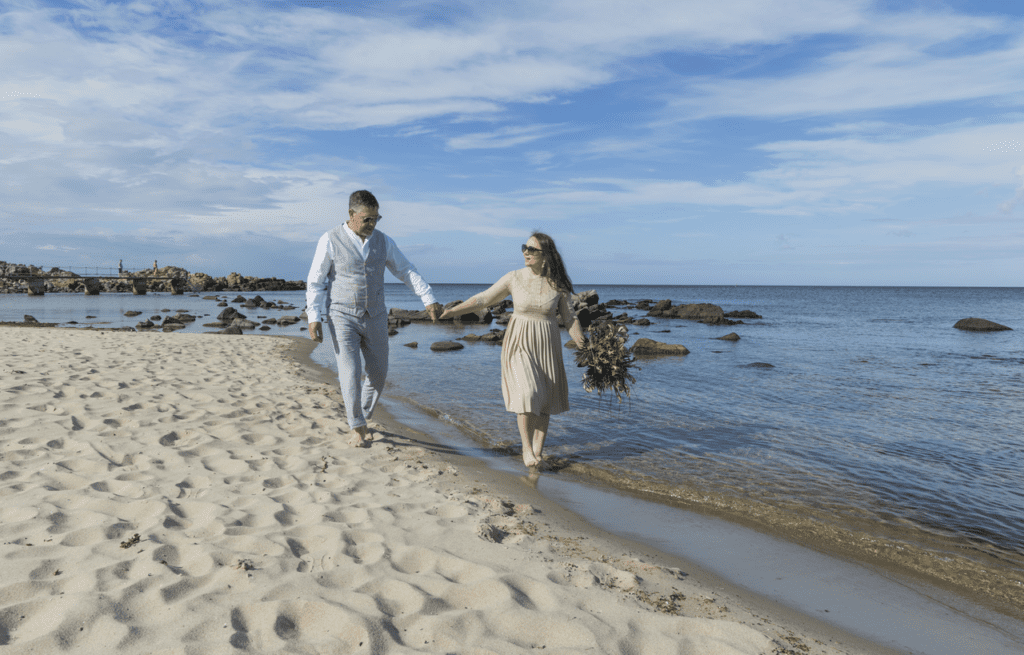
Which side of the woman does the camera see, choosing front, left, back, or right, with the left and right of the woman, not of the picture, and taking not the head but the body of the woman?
front

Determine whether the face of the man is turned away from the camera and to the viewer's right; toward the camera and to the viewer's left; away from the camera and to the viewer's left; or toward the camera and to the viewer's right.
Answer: toward the camera and to the viewer's right

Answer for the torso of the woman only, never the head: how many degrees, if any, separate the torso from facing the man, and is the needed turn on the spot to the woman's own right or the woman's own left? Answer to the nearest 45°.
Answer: approximately 90° to the woman's own right

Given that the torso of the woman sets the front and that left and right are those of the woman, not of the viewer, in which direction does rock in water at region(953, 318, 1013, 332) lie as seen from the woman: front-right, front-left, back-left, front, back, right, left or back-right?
back-left

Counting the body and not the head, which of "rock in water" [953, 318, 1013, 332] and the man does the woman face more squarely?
the man

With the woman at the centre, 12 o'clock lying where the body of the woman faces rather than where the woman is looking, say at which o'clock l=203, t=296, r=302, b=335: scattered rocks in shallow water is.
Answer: The scattered rocks in shallow water is roughly at 5 o'clock from the woman.

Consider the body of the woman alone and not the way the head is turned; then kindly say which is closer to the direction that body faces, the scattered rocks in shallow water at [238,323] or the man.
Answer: the man

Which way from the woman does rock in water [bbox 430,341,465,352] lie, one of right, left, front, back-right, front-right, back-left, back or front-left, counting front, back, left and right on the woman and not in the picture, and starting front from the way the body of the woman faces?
back
